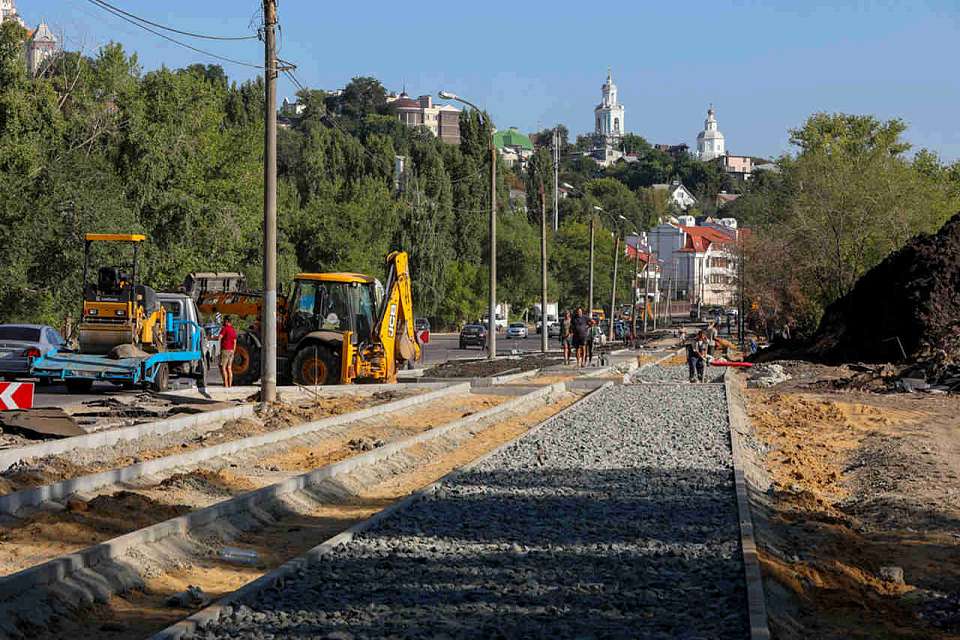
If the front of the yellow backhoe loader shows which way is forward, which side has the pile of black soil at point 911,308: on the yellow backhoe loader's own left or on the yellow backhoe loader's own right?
on the yellow backhoe loader's own right

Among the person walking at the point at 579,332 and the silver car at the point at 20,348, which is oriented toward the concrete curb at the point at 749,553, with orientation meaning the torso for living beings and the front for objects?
the person walking

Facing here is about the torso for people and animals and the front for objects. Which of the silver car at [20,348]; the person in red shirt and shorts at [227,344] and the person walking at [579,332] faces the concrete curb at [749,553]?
the person walking

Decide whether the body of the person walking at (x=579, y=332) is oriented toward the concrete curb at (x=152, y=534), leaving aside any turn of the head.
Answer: yes

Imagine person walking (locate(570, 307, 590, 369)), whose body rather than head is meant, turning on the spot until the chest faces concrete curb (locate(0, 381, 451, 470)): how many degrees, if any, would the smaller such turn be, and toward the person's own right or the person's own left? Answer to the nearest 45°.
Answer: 0° — they already face it

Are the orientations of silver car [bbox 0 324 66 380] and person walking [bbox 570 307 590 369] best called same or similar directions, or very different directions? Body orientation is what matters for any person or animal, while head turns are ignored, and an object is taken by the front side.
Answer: very different directions

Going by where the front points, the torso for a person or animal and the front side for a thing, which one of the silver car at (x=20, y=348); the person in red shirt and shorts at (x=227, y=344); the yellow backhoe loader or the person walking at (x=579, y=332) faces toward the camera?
the person walking

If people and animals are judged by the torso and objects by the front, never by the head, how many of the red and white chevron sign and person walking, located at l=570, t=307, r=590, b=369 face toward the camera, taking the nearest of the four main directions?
2

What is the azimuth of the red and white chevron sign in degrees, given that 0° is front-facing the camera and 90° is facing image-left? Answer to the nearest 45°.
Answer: approximately 0°
